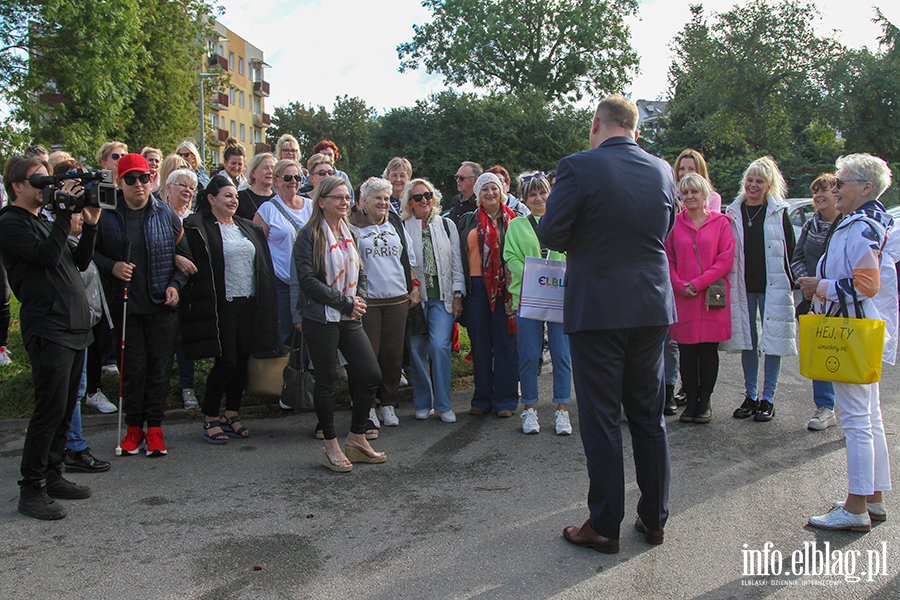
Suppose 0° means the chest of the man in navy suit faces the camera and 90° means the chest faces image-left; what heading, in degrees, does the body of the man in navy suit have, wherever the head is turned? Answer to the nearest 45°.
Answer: approximately 135°

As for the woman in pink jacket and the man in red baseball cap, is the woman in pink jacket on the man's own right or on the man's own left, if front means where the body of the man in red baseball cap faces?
on the man's own left

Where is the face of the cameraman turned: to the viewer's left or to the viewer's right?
to the viewer's right

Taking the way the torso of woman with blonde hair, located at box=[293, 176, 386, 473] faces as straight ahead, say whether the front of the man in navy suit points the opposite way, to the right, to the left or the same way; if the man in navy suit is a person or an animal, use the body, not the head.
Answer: the opposite way

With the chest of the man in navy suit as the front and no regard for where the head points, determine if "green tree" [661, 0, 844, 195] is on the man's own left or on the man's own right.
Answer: on the man's own right

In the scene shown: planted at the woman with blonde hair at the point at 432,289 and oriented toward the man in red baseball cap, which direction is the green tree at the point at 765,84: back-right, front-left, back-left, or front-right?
back-right

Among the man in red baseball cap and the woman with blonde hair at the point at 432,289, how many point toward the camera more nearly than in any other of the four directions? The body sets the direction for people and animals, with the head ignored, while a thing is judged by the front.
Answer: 2

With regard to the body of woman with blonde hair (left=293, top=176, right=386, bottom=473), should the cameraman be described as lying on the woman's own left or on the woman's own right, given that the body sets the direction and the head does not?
on the woman's own right

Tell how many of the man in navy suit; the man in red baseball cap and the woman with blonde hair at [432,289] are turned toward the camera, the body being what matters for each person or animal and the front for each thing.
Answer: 2
